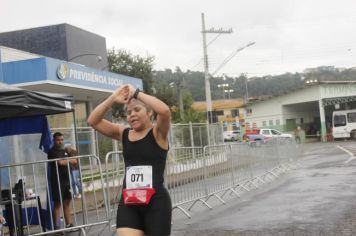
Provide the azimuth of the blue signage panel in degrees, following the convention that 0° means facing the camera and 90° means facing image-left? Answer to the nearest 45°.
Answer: approximately 315°

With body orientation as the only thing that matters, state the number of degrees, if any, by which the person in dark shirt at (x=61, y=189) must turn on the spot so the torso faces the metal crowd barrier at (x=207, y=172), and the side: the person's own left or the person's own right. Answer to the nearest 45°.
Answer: approximately 90° to the person's own left

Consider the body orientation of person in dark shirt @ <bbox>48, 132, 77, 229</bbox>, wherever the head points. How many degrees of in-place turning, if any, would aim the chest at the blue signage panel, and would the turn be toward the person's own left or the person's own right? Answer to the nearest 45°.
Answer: approximately 135° to the person's own left

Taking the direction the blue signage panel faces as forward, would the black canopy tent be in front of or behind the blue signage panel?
in front

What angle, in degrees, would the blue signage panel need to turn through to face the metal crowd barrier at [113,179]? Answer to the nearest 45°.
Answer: approximately 45° to its right

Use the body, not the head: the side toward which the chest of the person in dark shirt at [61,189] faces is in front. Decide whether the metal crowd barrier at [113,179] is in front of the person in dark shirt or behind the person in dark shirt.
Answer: in front
